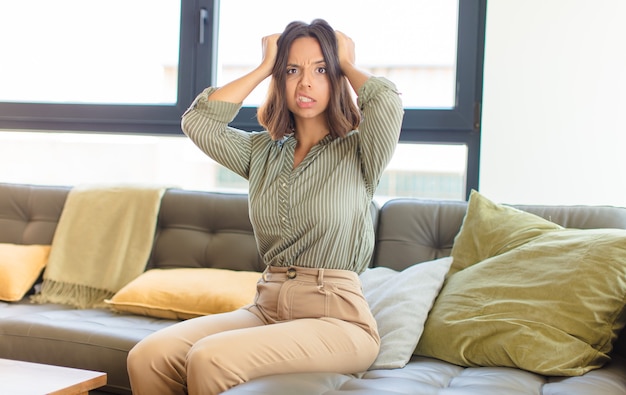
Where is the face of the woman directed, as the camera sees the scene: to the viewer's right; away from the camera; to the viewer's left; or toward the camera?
toward the camera

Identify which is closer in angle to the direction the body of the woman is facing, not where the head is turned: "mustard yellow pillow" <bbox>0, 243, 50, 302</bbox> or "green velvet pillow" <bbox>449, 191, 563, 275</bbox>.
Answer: the mustard yellow pillow

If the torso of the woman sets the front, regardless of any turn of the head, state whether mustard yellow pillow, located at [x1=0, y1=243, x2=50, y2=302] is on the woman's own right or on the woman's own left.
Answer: on the woman's own right

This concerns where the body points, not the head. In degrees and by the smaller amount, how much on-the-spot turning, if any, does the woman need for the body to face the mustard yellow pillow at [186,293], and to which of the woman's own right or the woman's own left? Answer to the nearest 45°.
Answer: approximately 90° to the woman's own right

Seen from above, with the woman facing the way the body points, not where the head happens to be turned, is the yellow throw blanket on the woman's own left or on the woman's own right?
on the woman's own right

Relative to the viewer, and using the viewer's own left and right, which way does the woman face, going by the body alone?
facing the viewer and to the left of the viewer

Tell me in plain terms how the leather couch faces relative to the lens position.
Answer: facing the viewer
